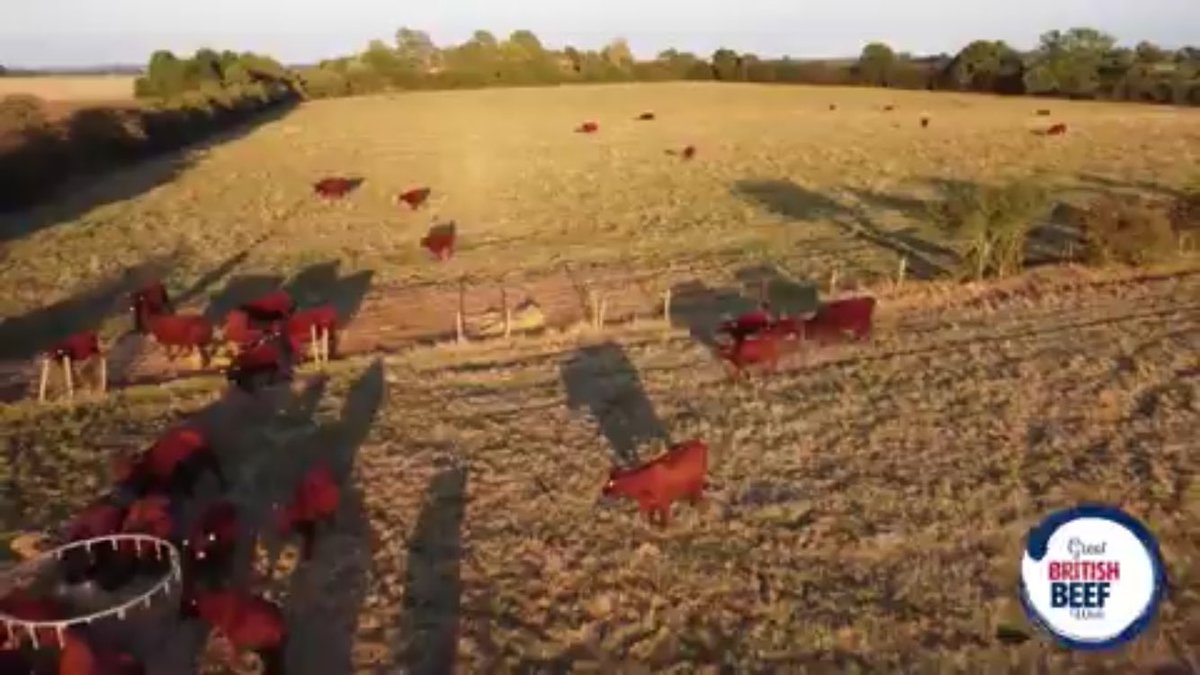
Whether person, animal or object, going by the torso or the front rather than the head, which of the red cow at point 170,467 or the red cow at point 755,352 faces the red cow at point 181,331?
the red cow at point 755,352

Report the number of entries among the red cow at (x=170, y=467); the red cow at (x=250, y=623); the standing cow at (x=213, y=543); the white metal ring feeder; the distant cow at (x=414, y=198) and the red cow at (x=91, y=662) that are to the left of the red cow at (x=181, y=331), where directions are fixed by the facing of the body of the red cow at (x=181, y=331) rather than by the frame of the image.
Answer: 5

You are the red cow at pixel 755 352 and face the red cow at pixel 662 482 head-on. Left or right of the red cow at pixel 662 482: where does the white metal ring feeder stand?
right

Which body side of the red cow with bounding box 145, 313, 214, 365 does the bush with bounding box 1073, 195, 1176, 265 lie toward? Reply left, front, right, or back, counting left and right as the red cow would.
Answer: back

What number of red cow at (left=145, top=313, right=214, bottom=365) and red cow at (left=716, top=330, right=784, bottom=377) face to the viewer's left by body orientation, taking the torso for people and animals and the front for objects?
2

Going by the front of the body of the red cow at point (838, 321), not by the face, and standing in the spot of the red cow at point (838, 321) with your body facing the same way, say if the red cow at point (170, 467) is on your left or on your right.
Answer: on your left

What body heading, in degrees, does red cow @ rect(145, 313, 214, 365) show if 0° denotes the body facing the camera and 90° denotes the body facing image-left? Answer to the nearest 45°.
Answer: approximately 90°

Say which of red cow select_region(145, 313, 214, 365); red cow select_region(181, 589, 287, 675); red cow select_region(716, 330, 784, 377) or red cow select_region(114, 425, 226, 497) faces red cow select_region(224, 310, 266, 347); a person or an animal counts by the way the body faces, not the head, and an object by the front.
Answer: red cow select_region(716, 330, 784, 377)

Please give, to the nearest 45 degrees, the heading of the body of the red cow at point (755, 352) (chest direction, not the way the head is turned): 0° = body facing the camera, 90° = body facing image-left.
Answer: approximately 90°

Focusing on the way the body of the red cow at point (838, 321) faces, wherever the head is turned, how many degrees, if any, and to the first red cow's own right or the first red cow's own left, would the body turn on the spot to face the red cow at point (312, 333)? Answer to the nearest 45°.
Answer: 0° — it already faces it

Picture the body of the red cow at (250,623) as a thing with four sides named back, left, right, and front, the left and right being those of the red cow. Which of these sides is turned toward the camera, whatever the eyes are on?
left
